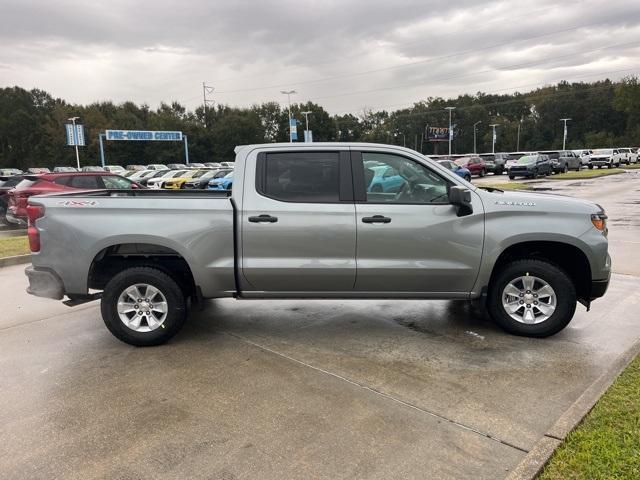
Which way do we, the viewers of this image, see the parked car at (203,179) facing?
facing the viewer and to the left of the viewer

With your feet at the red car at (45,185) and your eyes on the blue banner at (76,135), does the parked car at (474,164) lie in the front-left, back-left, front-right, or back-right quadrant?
front-right

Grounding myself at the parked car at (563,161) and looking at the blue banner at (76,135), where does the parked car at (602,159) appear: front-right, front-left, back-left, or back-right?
back-right

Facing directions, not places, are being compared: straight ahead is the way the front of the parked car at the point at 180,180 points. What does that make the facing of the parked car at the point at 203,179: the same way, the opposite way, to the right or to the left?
the same way

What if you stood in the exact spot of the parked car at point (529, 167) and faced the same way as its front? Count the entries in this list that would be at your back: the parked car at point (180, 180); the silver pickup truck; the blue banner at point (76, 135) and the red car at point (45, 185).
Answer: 0

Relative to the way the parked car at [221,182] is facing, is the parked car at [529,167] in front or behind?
behind

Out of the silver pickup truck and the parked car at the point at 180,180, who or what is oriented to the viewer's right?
the silver pickup truck

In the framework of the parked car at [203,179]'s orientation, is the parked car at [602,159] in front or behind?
behind

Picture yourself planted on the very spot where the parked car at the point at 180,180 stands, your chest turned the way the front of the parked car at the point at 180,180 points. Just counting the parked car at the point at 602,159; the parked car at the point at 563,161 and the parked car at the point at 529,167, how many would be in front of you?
0

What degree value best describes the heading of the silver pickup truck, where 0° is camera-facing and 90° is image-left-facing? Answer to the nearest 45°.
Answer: approximately 270°

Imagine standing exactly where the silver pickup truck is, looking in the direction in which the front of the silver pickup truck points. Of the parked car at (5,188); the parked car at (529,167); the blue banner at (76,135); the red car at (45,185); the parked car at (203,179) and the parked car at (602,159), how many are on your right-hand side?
0

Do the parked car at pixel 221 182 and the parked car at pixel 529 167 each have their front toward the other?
no

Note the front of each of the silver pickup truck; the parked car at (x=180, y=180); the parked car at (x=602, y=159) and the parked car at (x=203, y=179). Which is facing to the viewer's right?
the silver pickup truck

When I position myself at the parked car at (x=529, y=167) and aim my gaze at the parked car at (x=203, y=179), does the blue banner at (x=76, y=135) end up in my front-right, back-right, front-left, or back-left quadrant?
front-right

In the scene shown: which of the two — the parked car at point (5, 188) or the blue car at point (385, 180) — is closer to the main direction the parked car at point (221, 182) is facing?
the parked car

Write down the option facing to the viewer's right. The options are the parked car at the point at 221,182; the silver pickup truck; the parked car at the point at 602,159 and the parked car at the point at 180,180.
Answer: the silver pickup truck
